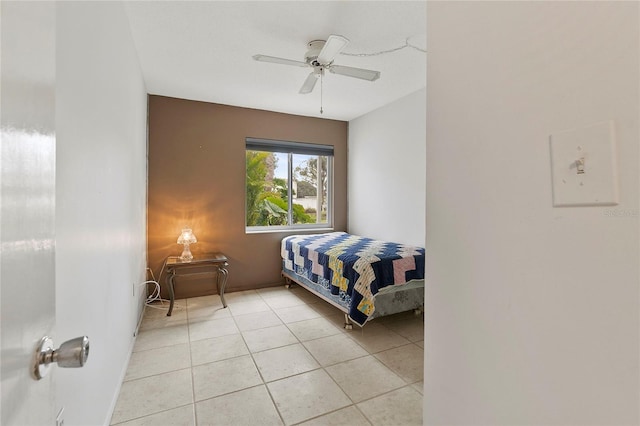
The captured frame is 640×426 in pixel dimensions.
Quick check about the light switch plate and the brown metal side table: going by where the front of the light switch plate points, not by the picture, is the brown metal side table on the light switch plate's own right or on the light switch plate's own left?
on the light switch plate's own right

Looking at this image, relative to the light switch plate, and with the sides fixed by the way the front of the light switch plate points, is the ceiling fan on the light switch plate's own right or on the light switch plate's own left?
on the light switch plate's own right

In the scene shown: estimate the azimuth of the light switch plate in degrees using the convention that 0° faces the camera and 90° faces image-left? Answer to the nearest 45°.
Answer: approximately 45°
